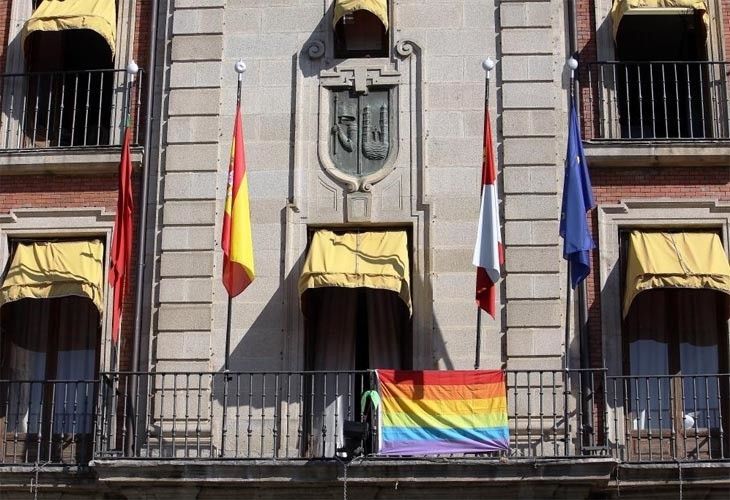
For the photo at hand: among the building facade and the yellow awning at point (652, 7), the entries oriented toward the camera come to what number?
2

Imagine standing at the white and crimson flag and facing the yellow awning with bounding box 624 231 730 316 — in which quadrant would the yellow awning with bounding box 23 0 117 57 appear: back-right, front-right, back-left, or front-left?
back-left

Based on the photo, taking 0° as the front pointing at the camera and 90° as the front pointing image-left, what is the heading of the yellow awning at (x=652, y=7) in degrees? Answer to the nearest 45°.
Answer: approximately 0°
